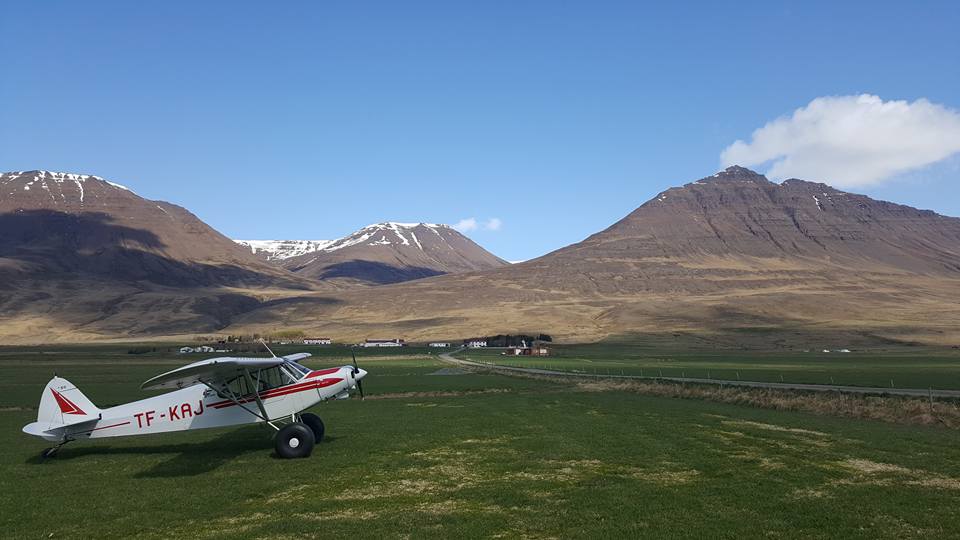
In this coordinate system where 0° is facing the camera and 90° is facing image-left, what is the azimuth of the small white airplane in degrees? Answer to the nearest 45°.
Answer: approximately 270°
